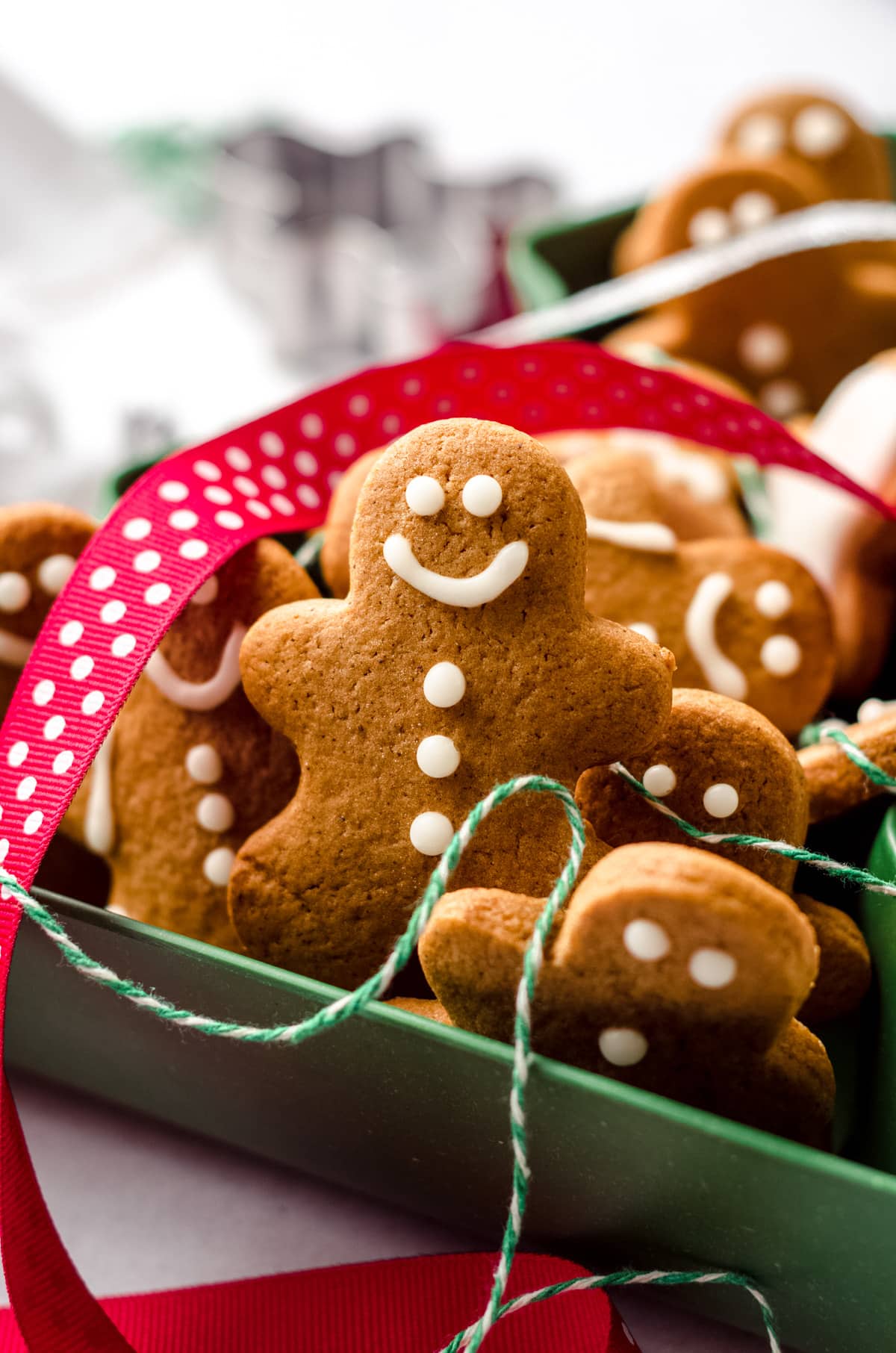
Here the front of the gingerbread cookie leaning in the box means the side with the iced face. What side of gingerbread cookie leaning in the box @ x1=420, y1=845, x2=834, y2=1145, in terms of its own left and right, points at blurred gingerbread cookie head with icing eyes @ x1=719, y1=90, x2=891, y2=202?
back

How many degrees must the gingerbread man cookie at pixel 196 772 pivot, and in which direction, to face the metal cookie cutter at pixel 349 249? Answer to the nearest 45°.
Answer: approximately 180°

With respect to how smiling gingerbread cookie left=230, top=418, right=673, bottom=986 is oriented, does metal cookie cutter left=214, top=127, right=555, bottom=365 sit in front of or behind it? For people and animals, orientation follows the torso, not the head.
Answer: behind

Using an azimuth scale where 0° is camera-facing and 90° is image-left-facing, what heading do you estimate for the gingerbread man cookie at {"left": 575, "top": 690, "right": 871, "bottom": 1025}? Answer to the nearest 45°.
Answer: approximately 0°

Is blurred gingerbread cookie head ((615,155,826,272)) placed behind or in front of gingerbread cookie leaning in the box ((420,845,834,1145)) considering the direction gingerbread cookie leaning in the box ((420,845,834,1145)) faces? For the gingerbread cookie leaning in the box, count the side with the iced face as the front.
behind

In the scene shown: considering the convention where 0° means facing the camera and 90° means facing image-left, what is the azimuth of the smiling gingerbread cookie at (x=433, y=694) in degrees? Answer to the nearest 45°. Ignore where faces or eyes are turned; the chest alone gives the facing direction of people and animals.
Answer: approximately 0°

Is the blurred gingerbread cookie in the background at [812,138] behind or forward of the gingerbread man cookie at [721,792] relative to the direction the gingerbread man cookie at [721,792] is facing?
behind
